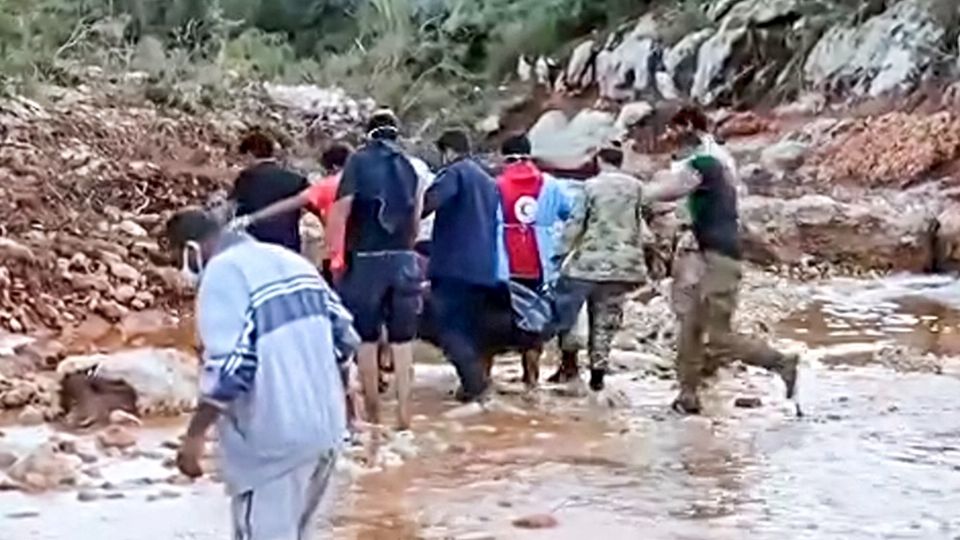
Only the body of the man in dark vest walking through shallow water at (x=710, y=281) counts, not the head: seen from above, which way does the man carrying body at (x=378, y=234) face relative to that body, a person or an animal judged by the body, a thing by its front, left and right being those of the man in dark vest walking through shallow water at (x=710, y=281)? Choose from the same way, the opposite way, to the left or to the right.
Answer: to the right

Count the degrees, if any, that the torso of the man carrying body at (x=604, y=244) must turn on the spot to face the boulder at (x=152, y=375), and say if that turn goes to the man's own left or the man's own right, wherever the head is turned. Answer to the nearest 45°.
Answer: approximately 90° to the man's own left

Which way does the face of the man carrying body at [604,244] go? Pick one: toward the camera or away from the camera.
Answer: away from the camera

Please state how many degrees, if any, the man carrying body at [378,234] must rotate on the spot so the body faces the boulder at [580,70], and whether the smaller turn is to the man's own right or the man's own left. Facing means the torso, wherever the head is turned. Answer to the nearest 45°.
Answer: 0° — they already face it

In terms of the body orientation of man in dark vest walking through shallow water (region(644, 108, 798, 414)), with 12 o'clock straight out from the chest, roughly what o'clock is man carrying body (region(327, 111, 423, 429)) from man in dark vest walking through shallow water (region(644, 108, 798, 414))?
man carrying body (region(327, 111, 423, 429)) is roughly at 11 o'clock from man in dark vest walking through shallow water (region(644, 108, 798, 414)).

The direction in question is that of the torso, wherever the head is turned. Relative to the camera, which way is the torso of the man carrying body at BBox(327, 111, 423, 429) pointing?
away from the camera

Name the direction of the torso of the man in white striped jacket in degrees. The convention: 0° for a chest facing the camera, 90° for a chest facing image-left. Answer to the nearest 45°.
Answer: approximately 135°

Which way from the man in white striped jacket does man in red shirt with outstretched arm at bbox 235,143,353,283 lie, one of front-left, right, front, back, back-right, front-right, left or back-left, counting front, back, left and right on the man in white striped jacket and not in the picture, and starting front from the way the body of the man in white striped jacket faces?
front-right

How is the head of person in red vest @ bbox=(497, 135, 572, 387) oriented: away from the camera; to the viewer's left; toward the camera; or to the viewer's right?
away from the camera

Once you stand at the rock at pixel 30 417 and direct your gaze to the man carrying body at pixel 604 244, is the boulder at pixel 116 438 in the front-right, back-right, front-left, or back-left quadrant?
front-right

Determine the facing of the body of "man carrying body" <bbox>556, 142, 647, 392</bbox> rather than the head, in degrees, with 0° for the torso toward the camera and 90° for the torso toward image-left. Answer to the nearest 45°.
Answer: approximately 180°

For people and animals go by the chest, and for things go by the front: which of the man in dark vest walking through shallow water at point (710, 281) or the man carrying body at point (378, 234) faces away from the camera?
the man carrying body at point (378, 234)
